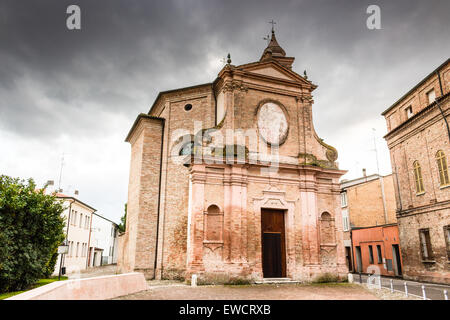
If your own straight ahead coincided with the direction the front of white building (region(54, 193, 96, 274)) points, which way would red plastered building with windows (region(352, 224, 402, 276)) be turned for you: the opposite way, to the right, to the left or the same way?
to the right

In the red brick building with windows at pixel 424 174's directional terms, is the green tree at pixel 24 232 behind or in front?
in front

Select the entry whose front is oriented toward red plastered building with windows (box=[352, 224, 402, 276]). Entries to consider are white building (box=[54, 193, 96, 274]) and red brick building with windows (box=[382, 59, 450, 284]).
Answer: the white building

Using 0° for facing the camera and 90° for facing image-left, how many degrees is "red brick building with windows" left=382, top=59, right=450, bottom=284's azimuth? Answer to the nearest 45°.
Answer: approximately 45°

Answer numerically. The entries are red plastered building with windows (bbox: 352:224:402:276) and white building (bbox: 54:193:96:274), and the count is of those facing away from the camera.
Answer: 0

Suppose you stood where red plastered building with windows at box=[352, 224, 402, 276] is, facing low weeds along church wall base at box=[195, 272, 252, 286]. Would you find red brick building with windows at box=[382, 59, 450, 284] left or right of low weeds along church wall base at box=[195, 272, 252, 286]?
left

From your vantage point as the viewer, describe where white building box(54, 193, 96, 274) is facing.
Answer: facing the viewer and to the right of the viewer

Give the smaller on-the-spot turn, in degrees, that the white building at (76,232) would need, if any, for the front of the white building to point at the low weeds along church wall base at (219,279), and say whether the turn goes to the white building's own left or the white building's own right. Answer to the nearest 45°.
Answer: approximately 45° to the white building's own right

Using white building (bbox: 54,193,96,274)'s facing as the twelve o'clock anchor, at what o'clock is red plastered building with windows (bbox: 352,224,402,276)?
The red plastered building with windows is roughly at 12 o'clock from the white building.

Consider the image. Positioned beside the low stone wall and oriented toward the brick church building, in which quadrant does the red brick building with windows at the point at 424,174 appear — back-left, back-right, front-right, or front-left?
front-right

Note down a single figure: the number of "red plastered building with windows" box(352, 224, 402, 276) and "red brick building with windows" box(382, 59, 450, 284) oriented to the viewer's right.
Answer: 0

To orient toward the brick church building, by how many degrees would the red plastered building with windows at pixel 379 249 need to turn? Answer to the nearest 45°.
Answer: approximately 45° to its right

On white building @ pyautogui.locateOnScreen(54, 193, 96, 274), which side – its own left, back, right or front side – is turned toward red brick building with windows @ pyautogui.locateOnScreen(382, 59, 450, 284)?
front

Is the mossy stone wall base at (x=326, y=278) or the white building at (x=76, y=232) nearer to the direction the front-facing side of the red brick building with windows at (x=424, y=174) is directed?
the mossy stone wall base

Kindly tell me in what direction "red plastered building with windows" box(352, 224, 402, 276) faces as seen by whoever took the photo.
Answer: facing the viewer

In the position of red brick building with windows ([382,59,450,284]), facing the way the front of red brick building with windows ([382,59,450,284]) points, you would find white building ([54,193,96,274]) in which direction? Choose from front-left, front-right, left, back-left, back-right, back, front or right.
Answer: front-right
